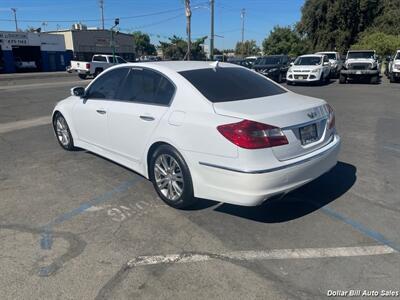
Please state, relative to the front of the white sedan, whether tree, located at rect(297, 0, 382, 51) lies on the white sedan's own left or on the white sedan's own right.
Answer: on the white sedan's own right

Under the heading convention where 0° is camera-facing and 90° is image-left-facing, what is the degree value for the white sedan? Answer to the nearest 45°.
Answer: approximately 135°

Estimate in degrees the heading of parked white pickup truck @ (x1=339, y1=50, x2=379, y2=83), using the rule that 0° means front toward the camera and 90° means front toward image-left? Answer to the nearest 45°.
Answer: approximately 0°

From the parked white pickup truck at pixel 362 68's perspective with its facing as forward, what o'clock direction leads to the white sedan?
The white sedan is roughly at 12 o'clock from the parked white pickup truck.

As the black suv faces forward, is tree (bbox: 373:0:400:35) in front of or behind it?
behind

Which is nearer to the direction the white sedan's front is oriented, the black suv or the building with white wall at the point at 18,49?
the building with white wall

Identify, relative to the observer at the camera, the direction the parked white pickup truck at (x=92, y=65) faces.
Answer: facing away from the viewer and to the right of the viewer

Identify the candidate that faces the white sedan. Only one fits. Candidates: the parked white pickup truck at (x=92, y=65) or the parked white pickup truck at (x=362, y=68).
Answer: the parked white pickup truck at (x=362, y=68)

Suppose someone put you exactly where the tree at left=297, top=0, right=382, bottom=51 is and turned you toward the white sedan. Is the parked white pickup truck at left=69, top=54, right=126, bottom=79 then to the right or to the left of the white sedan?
right

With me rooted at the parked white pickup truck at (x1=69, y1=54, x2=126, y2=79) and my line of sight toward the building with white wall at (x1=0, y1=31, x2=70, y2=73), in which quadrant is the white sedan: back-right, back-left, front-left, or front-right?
back-left
